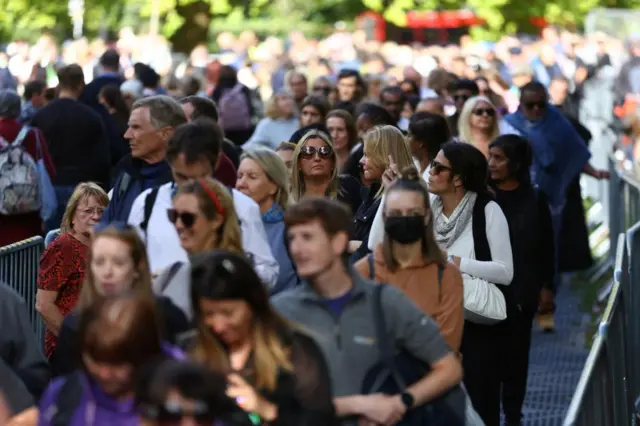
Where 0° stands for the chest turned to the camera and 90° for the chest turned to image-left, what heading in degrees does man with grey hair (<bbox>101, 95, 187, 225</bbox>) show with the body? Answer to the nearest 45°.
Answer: approximately 90°

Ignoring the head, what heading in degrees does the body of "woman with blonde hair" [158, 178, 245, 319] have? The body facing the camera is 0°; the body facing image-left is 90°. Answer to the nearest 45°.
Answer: approximately 45°

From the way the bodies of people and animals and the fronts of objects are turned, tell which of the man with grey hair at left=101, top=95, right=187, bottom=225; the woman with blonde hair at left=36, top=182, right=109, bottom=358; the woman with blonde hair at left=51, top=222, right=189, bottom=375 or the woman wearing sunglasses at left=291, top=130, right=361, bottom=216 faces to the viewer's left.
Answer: the man with grey hair

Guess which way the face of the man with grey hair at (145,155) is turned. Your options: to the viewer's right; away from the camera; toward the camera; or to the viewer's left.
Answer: to the viewer's left

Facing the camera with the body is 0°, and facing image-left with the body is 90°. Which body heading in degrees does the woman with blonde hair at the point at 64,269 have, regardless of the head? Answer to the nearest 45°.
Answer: approximately 315°

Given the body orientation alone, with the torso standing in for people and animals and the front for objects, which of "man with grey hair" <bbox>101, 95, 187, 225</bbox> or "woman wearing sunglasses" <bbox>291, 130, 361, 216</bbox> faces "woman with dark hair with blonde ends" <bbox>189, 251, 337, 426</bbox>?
the woman wearing sunglasses
